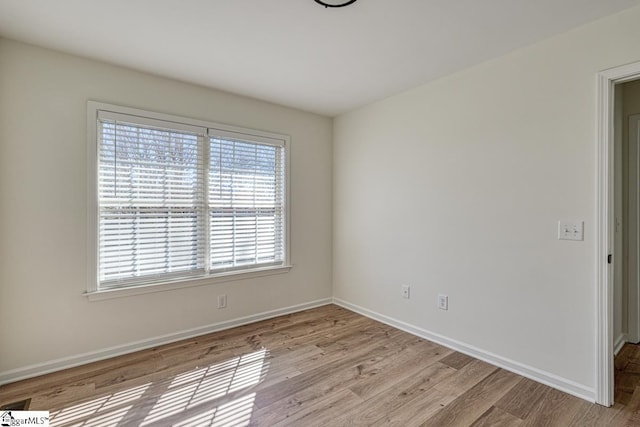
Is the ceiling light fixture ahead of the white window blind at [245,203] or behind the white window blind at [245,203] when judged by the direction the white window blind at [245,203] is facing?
ahead

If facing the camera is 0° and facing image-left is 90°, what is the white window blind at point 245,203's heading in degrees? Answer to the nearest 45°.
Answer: approximately 315°
